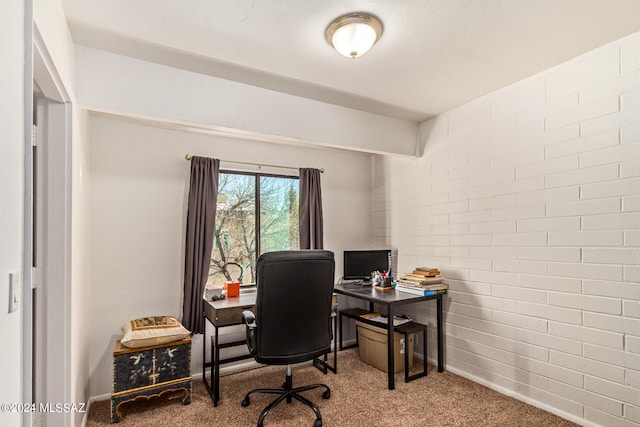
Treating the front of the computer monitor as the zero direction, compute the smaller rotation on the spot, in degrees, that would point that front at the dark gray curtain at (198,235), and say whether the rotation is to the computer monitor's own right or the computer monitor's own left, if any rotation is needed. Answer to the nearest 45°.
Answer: approximately 45° to the computer monitor's own right

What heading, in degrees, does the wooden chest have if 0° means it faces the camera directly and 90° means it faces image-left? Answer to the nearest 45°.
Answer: approximately 315°

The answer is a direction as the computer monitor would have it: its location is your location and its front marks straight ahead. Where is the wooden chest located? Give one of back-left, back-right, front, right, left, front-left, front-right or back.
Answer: front-right

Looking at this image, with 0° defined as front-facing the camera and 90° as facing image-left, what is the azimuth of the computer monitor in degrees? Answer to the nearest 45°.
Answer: approximately 0°

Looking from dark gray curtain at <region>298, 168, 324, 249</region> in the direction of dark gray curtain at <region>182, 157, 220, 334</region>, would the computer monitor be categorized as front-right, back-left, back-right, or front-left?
back-left

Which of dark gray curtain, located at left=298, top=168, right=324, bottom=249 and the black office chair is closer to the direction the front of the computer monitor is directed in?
the black office chair

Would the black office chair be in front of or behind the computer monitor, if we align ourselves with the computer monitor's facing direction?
in front

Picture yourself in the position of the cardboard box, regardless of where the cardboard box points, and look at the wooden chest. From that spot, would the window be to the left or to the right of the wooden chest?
right

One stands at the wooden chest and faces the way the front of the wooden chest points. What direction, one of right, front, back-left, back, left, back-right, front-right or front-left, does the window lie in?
left
